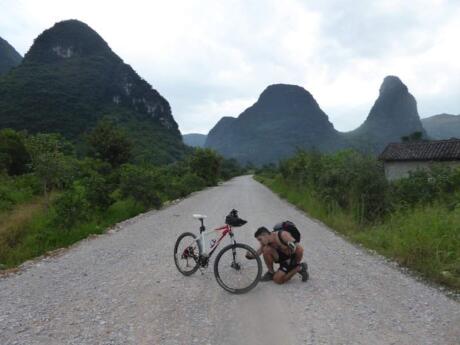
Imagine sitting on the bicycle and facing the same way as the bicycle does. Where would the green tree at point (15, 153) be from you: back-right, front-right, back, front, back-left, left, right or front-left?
back

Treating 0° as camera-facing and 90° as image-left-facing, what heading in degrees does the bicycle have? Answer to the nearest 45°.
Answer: approximately 315°

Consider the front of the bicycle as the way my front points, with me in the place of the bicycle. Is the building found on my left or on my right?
on my left

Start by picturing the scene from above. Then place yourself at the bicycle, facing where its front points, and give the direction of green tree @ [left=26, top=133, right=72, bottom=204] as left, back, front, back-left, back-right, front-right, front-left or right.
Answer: back

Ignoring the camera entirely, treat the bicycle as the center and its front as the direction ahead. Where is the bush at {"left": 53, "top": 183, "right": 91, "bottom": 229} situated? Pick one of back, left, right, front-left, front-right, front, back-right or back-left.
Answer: back

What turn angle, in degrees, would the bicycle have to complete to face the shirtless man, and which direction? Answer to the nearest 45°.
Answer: approximately 45° to its left

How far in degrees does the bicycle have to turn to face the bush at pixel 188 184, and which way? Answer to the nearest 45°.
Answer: approximately 135° to its left

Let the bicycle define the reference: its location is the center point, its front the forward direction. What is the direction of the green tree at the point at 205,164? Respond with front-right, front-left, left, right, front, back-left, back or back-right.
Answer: back-left

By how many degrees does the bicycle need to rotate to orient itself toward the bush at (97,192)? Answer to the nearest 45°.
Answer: approximately 180°
